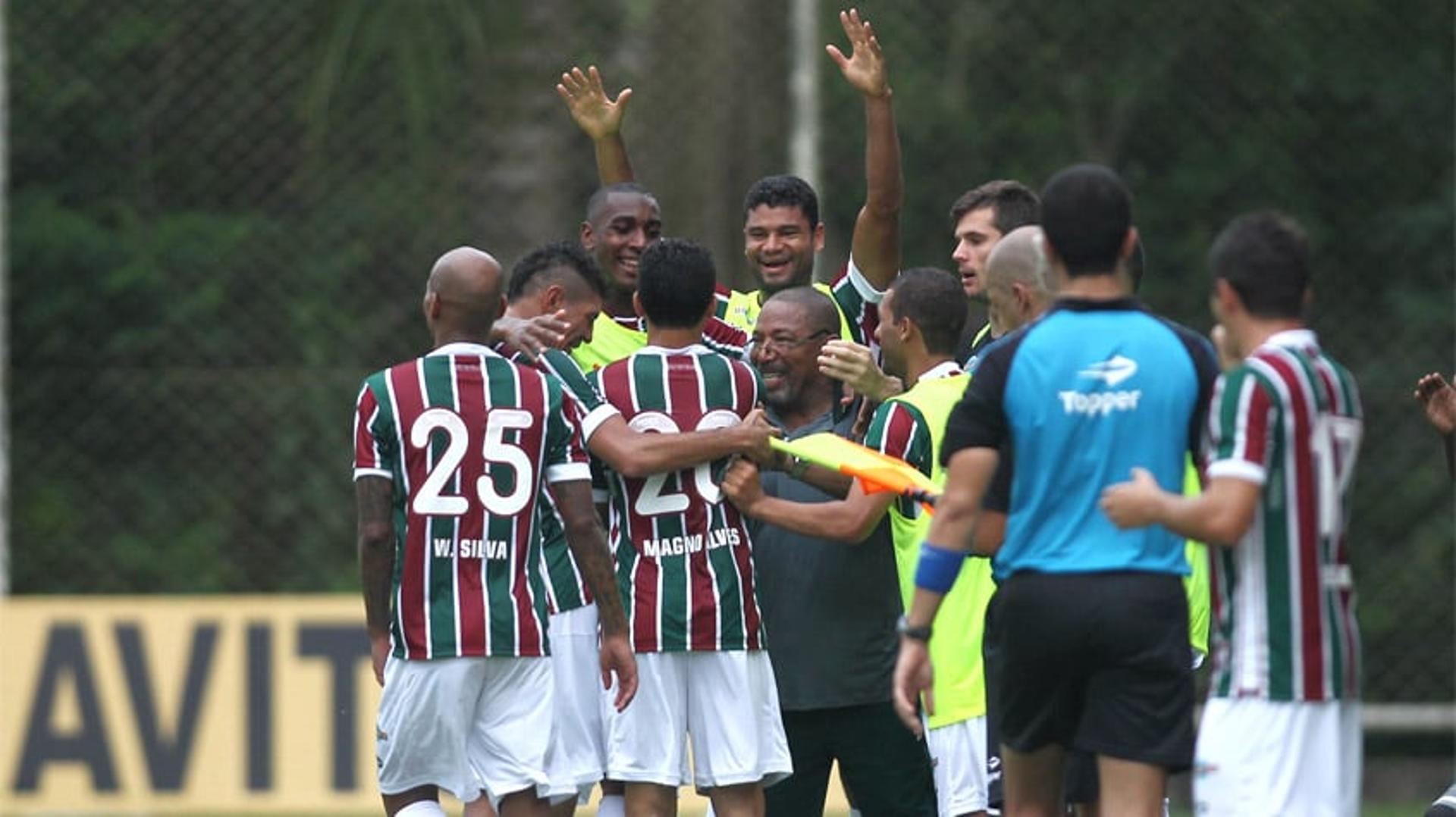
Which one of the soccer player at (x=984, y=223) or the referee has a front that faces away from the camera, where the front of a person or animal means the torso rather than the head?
the referee

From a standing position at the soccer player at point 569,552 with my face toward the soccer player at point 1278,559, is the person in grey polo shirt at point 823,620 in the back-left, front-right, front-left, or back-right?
front-left

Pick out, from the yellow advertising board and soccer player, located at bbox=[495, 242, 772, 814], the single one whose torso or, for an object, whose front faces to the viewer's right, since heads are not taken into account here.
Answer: the soccer player

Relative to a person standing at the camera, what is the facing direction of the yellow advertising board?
facing the viewer

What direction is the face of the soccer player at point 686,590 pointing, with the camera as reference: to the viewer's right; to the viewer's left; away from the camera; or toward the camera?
away from the camera

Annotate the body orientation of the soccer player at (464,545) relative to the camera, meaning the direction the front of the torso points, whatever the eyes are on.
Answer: away from the camera

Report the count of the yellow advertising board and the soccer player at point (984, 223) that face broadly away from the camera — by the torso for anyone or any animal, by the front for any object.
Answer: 0

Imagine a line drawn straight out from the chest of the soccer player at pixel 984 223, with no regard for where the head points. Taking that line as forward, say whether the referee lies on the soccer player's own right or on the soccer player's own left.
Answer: on the soccer player's own left

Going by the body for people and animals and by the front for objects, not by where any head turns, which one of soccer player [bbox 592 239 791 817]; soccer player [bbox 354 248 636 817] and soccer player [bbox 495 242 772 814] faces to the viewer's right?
soccer player [bbox 495 242 772 814]

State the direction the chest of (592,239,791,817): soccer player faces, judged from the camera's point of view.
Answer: away from the camera

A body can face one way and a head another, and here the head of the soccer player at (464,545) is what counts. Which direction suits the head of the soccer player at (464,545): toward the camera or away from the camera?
away from the camera

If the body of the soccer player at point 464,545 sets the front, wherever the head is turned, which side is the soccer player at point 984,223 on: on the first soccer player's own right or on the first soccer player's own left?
on the first soccer player's own right

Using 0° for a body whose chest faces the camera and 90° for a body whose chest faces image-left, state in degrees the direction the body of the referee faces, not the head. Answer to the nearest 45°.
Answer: approximately 180°

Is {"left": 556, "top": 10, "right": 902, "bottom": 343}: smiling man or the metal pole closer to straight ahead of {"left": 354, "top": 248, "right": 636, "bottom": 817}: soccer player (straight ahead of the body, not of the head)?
the metal pole

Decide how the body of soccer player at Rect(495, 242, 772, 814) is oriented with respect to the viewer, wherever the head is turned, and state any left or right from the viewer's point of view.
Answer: facing to the right of the viewer

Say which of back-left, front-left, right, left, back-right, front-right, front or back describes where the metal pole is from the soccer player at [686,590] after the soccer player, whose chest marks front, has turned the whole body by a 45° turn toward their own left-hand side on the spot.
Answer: front-right
